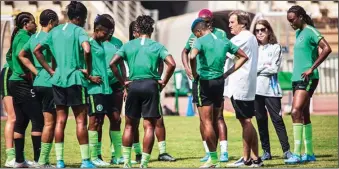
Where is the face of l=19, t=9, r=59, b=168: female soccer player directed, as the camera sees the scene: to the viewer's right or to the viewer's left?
to the viewer's right

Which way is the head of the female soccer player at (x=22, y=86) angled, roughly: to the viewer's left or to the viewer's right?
to the viewer's right

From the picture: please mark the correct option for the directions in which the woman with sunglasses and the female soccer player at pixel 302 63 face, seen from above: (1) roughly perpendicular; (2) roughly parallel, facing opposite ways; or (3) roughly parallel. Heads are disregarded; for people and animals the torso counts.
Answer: roughly parallel

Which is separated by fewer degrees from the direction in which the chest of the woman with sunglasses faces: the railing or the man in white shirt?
the man in white shirt

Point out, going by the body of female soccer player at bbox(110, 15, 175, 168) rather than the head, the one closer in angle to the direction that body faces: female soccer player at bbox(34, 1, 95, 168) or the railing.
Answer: the railing

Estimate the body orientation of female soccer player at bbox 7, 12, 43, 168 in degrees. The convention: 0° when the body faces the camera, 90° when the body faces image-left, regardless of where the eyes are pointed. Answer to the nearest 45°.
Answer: approximately 270°

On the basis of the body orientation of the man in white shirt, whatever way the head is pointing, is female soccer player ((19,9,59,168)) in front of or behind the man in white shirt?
in front

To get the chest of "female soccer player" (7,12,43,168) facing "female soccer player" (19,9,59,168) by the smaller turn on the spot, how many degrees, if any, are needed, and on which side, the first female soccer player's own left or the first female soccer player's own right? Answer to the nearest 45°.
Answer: approximately 45° to the first female soccer player's own right

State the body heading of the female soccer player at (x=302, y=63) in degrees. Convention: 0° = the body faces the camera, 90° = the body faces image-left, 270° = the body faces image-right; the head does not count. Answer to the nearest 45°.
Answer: approximately 45°

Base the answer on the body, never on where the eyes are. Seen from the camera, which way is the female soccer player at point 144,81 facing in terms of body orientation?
away from the camera

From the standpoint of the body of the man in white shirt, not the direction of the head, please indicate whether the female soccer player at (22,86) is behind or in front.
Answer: in front

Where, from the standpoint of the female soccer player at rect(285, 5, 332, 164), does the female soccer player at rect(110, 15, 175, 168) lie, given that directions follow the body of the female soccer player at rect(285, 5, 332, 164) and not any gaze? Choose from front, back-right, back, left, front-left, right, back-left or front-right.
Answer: front
